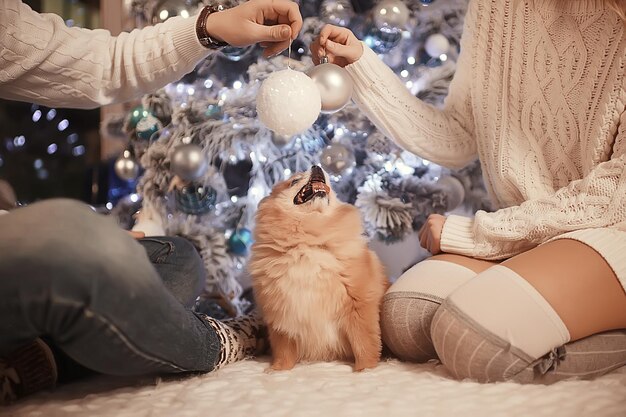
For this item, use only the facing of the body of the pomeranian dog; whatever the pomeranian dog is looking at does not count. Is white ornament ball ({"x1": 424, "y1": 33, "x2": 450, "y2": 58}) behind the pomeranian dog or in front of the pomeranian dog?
behind

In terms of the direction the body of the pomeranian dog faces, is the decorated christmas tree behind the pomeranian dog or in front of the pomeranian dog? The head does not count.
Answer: behind

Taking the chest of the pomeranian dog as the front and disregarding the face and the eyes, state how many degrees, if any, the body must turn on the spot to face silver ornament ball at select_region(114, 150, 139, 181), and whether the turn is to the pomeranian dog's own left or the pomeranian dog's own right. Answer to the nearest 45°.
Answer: approximately 135° to the pomeranian dog's own right

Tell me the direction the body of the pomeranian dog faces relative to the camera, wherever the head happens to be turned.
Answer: toward the camera

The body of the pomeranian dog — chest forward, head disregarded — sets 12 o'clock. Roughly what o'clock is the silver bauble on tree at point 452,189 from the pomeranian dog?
The silver bauble on tree is roughly at 7 o'clock from the pomeranian dog.
